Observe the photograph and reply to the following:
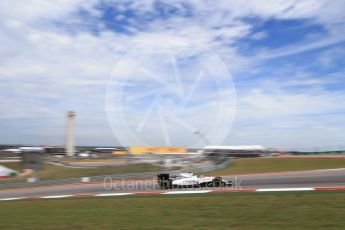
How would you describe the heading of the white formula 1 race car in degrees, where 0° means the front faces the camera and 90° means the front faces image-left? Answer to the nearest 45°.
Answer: approximately 270°
